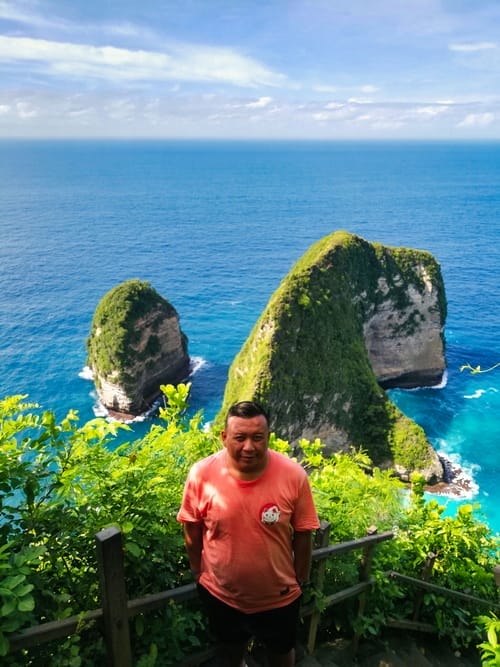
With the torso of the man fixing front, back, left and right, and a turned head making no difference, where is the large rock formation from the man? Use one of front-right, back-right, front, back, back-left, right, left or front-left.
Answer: back

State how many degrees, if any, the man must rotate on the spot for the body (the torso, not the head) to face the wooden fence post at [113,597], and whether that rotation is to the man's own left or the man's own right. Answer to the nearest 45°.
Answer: approximately 45° to the man's own right

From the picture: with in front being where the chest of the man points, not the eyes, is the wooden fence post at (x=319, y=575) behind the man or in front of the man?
behind

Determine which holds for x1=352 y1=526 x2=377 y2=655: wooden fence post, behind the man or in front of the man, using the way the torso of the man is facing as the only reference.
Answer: behind

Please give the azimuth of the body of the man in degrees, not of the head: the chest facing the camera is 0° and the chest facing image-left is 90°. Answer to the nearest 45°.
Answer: approximately 0°
